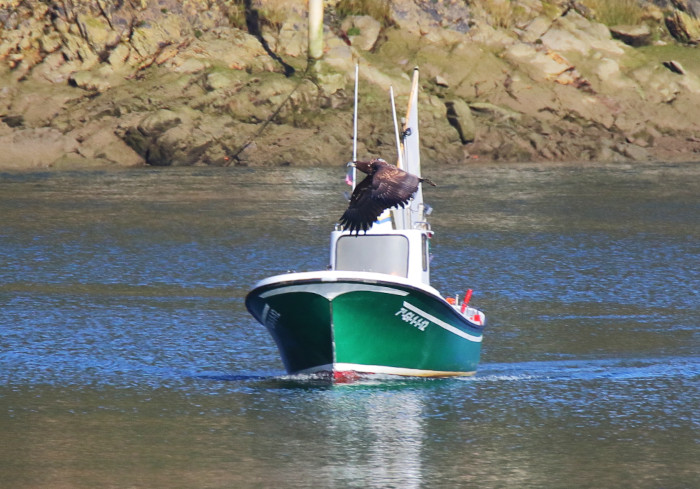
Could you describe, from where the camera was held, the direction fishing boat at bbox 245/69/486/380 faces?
facing the viewer and to the left of the viewer

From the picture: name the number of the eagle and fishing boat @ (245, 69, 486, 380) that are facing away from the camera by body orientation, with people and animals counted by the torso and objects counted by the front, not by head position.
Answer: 0
